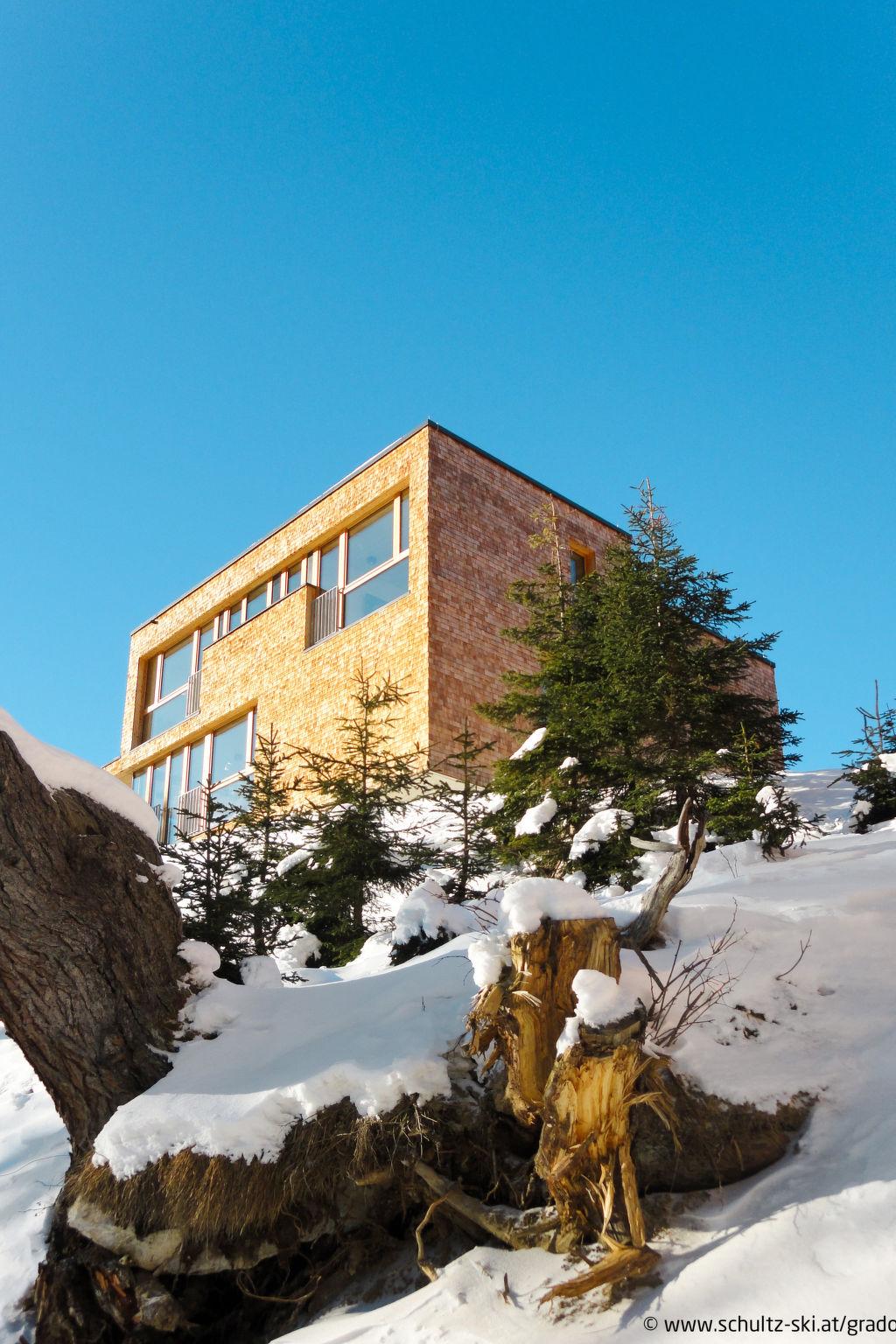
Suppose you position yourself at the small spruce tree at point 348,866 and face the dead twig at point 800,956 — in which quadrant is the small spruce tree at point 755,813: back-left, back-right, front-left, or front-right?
front-left

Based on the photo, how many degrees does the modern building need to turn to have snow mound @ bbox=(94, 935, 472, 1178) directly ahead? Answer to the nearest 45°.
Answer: approximately 45° to its left

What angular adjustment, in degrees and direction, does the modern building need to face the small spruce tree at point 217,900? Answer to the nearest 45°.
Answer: approximately 45° to its left

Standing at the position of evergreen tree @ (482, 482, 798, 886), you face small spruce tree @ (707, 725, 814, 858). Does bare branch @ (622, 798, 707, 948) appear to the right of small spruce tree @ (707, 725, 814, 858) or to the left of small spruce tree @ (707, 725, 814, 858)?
right

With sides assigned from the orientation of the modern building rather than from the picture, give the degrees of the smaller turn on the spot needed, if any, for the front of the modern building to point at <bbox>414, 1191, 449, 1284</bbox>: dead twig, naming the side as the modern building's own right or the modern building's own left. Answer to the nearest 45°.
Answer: approximately 45° to the modern building's own left

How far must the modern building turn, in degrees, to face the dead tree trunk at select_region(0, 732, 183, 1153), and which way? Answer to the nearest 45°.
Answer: approximately 45° to its left

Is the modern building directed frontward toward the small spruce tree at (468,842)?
no

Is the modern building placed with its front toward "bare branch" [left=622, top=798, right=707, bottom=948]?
no

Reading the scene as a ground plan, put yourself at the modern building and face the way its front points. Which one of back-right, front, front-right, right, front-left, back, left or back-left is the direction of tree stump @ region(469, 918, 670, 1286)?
front-left

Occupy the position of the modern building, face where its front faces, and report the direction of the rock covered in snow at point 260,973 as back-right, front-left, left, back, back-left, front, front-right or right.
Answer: front-left

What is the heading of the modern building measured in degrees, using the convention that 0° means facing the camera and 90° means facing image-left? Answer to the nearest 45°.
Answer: approximately 45°

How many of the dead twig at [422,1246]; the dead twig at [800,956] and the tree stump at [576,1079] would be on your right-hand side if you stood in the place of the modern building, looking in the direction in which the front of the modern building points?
0

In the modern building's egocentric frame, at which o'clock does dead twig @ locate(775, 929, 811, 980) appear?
The dead twig is roughly at 10 o'clock from the modern building.

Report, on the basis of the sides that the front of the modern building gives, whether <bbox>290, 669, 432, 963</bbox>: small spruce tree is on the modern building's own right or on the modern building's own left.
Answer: on the modern building's own left

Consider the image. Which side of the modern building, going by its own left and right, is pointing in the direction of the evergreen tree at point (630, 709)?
left
